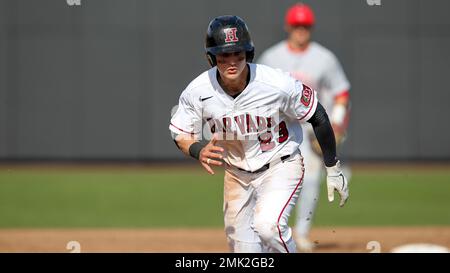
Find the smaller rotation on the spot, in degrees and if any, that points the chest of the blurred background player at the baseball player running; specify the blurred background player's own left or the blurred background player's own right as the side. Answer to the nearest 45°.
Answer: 0° — they already face them

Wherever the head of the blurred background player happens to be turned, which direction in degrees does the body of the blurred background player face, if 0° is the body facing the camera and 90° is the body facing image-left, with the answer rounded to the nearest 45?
approximately 0°
